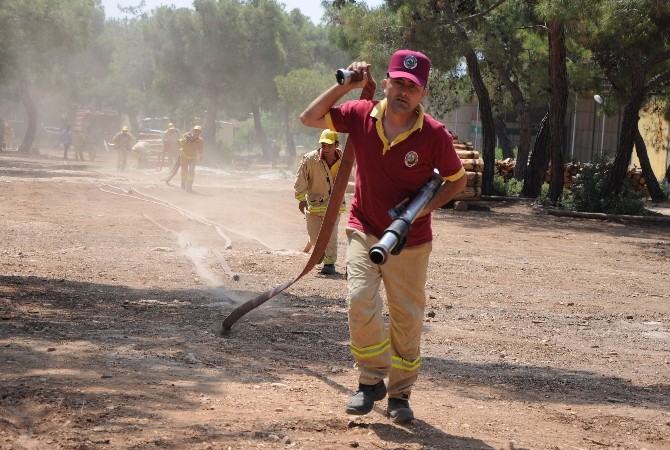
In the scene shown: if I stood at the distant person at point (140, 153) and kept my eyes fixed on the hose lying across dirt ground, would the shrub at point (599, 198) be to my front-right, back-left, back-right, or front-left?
front-left

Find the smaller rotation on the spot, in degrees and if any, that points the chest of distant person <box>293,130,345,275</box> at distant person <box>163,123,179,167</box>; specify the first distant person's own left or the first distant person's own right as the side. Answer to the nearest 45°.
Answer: approximately 135° to the first distant person's own left

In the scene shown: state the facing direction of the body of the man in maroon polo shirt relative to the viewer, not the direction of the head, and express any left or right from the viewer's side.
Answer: facing the viewer

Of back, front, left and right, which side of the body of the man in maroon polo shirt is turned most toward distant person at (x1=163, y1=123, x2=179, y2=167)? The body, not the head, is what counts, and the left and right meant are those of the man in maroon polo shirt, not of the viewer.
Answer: back

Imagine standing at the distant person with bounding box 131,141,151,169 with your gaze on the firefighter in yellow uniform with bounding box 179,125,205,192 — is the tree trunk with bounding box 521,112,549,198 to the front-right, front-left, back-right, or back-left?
front-left

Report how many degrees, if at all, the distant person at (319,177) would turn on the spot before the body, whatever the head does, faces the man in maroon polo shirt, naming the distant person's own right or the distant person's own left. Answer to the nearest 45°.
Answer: approximately 45° to the distant person's own right

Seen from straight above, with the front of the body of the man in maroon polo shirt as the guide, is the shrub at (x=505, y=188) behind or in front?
behind

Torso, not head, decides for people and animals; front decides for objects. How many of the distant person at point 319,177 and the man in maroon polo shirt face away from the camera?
0

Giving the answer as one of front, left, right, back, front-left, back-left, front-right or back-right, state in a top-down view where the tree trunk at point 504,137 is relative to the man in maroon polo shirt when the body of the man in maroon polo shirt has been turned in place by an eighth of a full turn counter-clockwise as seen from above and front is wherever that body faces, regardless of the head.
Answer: back-left
